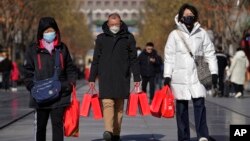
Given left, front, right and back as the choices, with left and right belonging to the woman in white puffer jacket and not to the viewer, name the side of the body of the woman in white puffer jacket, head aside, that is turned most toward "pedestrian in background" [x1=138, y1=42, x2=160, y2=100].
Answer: back

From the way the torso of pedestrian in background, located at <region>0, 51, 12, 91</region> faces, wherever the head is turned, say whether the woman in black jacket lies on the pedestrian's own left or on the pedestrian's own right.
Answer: on the pedestrian's own left

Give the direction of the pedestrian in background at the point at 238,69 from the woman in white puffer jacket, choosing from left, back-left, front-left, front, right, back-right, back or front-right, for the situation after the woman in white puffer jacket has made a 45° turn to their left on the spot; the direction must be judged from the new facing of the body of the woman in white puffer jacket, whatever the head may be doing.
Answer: back-left

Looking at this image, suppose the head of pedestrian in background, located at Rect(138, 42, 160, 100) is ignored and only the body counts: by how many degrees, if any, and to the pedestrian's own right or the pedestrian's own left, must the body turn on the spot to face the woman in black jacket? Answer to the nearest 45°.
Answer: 0° — they already face them

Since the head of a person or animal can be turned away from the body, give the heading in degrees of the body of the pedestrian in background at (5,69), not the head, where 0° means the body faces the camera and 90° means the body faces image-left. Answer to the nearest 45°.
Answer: approximately 45°

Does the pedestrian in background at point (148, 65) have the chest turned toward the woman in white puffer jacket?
yes

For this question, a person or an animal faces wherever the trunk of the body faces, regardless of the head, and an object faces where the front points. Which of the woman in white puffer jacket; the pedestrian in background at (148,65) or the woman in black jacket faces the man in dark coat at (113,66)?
the pedestrian in background

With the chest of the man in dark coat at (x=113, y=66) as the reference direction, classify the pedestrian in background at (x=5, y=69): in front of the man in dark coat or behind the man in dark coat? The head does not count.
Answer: behind
